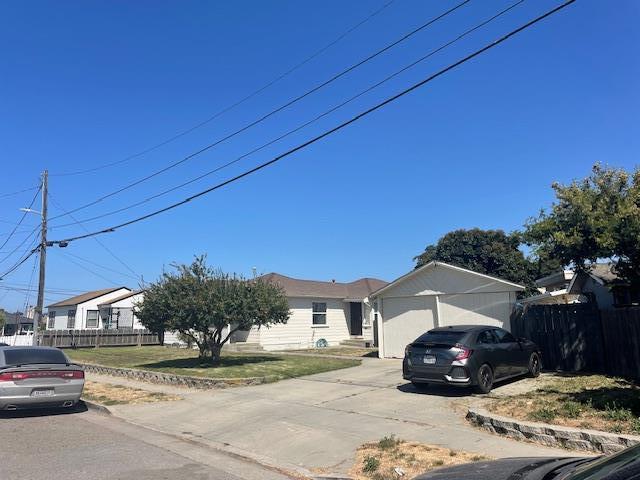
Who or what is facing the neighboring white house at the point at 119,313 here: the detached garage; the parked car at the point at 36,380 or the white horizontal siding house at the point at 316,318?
the parked car

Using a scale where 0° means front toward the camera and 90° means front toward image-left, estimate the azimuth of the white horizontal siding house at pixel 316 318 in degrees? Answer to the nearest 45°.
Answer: approximately 0°

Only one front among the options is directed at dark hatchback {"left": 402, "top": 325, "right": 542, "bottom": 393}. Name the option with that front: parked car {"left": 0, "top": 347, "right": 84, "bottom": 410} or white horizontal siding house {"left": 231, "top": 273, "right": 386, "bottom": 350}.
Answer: the white horizontal siding house

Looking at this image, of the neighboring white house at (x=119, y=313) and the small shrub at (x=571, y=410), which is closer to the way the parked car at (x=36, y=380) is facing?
the neighboring white house

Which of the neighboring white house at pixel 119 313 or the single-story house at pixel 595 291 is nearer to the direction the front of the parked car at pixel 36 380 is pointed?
the neighboring white house

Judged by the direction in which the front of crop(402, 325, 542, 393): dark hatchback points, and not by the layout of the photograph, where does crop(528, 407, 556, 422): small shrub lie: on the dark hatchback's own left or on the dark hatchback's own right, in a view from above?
on the dark hatchback's own right

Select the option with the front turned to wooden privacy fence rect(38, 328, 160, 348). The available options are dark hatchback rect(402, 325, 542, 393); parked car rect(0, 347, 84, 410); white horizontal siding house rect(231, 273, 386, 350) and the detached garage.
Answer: the parked car

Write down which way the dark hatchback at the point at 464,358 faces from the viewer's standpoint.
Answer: facing away from the viewer and to the right of the viewer

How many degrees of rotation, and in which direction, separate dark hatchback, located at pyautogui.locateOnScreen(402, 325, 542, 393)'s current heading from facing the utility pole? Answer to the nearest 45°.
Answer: approximately 90° to its left

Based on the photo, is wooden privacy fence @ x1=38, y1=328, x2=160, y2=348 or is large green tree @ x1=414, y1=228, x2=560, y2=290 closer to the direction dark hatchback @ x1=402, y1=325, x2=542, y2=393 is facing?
the large green tree

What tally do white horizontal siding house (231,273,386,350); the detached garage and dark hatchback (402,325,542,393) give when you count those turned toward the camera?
2

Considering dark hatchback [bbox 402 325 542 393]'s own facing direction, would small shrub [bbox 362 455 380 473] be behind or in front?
behind

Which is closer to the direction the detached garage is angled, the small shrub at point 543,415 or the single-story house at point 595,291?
the small shrub

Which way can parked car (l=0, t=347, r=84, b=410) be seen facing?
away from the camera
